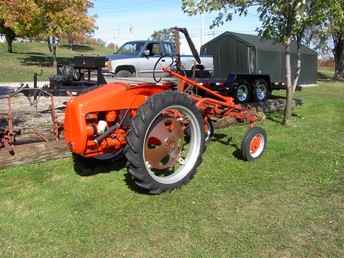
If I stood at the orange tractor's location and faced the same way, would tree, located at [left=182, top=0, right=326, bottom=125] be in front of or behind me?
in front

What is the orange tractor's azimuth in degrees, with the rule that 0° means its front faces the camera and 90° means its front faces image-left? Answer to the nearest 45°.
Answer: approximately 225°

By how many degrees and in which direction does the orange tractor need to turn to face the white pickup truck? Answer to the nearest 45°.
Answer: approximately 45° to its left
